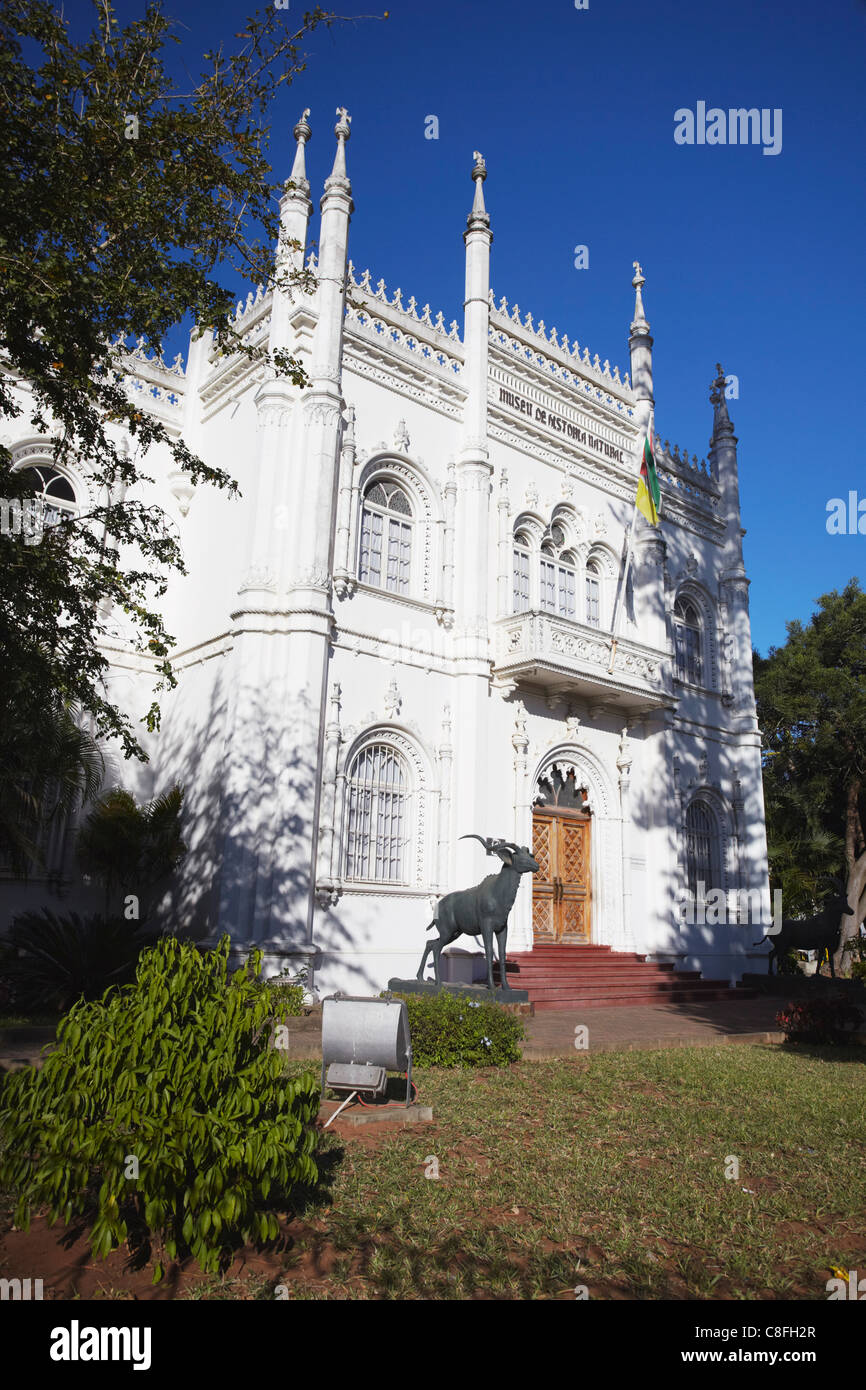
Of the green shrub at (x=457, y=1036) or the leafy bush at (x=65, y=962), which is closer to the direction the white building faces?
the green shrub

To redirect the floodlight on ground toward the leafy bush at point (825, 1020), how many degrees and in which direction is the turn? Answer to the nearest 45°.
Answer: approximately 45° to its right

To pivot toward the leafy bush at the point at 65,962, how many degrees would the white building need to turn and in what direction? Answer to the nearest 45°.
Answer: approximately 90° to its right

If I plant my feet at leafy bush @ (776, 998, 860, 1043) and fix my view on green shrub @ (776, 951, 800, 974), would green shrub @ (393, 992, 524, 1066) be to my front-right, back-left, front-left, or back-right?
back-left

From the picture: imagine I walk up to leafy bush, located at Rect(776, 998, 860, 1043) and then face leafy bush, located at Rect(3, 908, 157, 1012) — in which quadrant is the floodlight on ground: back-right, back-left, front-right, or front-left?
front-left

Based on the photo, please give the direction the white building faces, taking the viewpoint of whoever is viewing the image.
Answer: facing the viewer and to the right of the viewer

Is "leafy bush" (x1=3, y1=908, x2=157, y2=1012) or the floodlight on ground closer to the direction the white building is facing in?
the floodlight on ground

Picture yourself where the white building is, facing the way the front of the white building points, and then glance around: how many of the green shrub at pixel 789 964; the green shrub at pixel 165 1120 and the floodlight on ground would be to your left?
1

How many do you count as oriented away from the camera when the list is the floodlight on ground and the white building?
1

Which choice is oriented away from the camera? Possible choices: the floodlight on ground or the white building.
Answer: the floodlight on ground

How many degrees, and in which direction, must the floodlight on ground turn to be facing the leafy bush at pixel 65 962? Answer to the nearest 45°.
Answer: approximately 45° to its left

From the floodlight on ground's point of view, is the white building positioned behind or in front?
in front

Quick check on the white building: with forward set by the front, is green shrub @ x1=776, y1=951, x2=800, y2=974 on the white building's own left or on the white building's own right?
on the white building's own left

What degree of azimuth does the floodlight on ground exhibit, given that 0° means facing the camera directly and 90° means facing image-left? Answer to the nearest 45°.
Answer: approximately 180°

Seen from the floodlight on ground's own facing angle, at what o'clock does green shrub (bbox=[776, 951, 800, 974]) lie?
The green shrub is roughly at 1 o'clock from the floodlight on ground.

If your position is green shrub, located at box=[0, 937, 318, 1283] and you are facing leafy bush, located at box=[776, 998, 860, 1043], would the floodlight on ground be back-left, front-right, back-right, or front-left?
front-left

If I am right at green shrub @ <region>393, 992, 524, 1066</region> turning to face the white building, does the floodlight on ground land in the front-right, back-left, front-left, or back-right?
back-left
